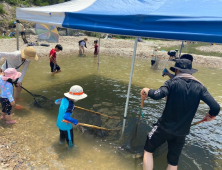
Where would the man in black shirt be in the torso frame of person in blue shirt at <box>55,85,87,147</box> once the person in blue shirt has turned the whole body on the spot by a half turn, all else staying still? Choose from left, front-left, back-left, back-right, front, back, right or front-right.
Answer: back-left

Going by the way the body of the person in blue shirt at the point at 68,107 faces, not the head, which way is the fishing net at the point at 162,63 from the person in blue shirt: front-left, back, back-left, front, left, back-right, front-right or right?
front-left

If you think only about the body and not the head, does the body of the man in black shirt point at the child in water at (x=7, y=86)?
no

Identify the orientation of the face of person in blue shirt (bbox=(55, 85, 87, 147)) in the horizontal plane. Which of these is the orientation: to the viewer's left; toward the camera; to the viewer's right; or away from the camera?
to the viewer's right

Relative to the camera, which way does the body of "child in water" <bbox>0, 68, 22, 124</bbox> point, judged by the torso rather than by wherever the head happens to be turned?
to the viewer's right

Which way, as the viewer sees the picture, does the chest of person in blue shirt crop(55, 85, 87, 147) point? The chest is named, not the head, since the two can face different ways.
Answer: to the viewer's right

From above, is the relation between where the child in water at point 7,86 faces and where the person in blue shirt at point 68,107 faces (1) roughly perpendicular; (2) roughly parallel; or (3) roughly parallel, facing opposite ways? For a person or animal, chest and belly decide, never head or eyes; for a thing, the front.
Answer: roughly parallel

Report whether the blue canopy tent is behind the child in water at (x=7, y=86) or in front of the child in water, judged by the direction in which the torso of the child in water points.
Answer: in front
